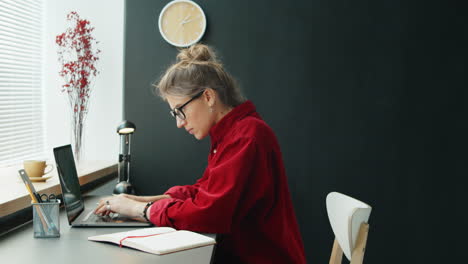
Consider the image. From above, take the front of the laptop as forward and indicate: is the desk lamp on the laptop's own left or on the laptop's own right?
on the laptop's own left

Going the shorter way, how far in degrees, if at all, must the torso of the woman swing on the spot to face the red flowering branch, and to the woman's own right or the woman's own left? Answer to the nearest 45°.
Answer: approximately 45° to the woman's own right

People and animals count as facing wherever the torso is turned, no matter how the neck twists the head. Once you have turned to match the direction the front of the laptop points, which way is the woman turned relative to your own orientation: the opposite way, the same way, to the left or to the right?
the opposite way

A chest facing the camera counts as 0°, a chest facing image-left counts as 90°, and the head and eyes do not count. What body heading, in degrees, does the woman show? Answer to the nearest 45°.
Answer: approximately 90°

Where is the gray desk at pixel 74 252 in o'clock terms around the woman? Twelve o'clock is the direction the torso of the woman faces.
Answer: The gray desk is roughly at 11 o'clock from the woman.

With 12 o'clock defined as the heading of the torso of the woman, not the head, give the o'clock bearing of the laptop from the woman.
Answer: The laptop is roughly at 12 o'clock from the woman.

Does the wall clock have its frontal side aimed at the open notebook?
yes

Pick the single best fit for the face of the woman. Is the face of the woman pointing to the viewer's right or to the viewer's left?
to the viewer's left

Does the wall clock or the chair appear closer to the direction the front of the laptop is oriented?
the chair

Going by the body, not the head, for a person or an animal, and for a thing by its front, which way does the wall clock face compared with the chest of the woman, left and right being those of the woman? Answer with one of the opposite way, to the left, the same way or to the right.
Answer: to the left

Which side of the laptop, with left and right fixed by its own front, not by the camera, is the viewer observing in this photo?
right
